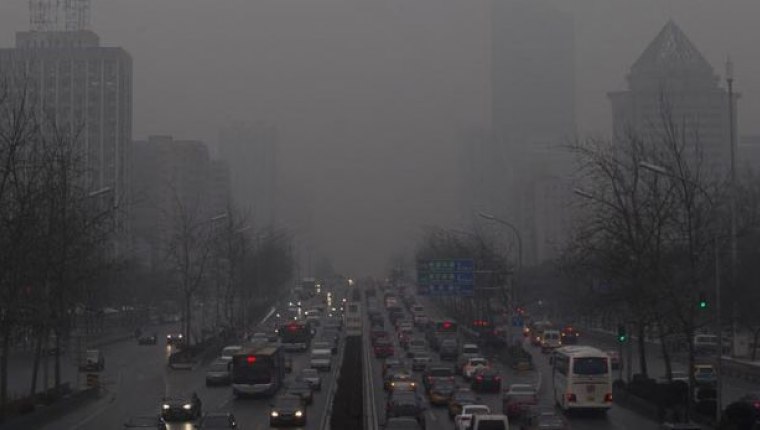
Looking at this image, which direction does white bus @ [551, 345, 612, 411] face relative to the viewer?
away from the camera

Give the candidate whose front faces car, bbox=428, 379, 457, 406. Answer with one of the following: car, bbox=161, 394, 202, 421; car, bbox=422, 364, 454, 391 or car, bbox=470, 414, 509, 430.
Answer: car, bbox=470, 414, 509, 430

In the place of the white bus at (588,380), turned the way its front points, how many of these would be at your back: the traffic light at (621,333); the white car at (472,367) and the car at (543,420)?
1

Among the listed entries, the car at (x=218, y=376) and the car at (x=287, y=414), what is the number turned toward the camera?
2

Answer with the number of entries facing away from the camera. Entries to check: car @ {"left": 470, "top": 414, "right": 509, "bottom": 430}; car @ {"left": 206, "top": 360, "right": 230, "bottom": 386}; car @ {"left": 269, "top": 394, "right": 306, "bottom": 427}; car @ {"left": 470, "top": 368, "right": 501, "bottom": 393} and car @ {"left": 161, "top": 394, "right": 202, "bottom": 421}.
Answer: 2

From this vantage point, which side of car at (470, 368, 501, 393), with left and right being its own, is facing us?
back

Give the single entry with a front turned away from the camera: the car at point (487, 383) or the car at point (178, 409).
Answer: the car at point (487, 383)

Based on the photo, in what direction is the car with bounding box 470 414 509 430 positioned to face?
away from the camera

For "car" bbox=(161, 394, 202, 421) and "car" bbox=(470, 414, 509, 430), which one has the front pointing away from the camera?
"car" bbox=(470, 414, 509, 430)

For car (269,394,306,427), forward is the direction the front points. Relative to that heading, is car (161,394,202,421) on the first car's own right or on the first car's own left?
on the first car's own right

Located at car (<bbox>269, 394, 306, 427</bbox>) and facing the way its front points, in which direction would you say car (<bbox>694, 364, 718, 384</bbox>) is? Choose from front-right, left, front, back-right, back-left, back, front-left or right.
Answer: back-left

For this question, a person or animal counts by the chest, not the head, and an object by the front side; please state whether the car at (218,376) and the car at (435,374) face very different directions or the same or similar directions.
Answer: very different directions

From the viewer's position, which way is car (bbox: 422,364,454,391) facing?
facing away from the viewer

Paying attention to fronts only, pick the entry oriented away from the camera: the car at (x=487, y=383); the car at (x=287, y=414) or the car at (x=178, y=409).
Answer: the car at (x=487, y=383)

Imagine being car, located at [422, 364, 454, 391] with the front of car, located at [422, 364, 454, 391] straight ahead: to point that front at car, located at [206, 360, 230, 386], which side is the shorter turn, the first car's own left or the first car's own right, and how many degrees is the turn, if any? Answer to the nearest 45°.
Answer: approximately 90° to the first car's own left

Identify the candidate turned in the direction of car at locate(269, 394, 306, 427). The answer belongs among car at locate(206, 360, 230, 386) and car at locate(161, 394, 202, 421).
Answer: car at locate(206, 360, 230, 386)
